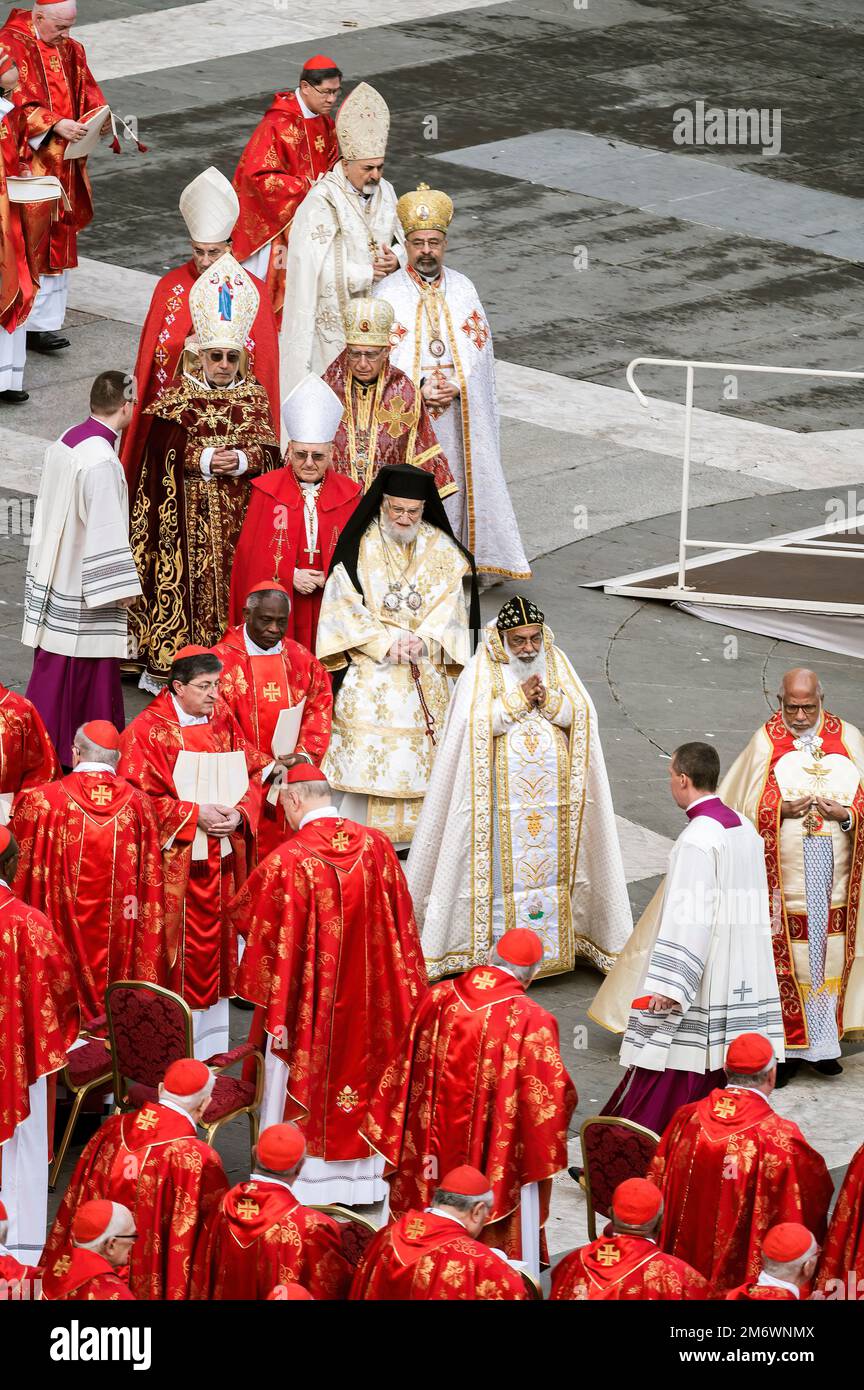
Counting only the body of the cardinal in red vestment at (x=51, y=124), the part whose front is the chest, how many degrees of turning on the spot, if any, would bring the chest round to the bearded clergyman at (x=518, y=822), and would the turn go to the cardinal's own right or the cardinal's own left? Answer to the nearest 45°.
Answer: approximately 45° to the cardinal's own right

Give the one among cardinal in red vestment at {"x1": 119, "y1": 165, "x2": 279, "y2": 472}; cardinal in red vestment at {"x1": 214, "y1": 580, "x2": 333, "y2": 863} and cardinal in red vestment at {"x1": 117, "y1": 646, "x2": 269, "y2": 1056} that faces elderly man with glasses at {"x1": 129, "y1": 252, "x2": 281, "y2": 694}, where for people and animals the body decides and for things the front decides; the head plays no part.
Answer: cardinal in red vestment at {"x1": 119, "y1": 165, "x2": 279, "y2": 472}

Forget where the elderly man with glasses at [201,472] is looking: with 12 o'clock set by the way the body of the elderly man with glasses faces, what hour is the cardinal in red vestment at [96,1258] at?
The cardinal in red vestment is roughly at 12 o'clock from the elderly man with glasses.

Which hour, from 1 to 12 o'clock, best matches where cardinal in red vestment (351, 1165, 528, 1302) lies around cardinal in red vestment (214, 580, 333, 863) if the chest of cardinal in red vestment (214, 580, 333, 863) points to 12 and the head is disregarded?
cardinal in red vestment (351, 1165, 528, 1302) is roughly at 12 o'clock from cardinal in red vestment (214, 580, 333, 863).

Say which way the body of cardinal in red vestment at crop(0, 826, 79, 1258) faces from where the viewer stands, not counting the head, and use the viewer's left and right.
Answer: facing away from the viewer and to the right of the viewer

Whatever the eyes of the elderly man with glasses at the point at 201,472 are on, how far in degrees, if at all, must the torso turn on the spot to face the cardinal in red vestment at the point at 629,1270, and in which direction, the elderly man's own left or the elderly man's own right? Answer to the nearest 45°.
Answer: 0° — they already face them

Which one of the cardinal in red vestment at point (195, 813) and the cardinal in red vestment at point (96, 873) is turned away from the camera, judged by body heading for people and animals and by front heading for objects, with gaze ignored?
the cardinal in red vestment at point (96, 873)

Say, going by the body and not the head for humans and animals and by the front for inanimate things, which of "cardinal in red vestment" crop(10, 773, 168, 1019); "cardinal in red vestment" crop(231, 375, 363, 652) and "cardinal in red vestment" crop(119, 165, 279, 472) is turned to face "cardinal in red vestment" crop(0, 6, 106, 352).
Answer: "cardinal in red vestment" crop(10, 773, 168, 1019)

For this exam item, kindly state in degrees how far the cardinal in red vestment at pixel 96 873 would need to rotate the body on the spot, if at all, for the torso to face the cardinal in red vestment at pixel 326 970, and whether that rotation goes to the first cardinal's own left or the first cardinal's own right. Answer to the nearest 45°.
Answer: approximately 135° to the first cardinal's own right
